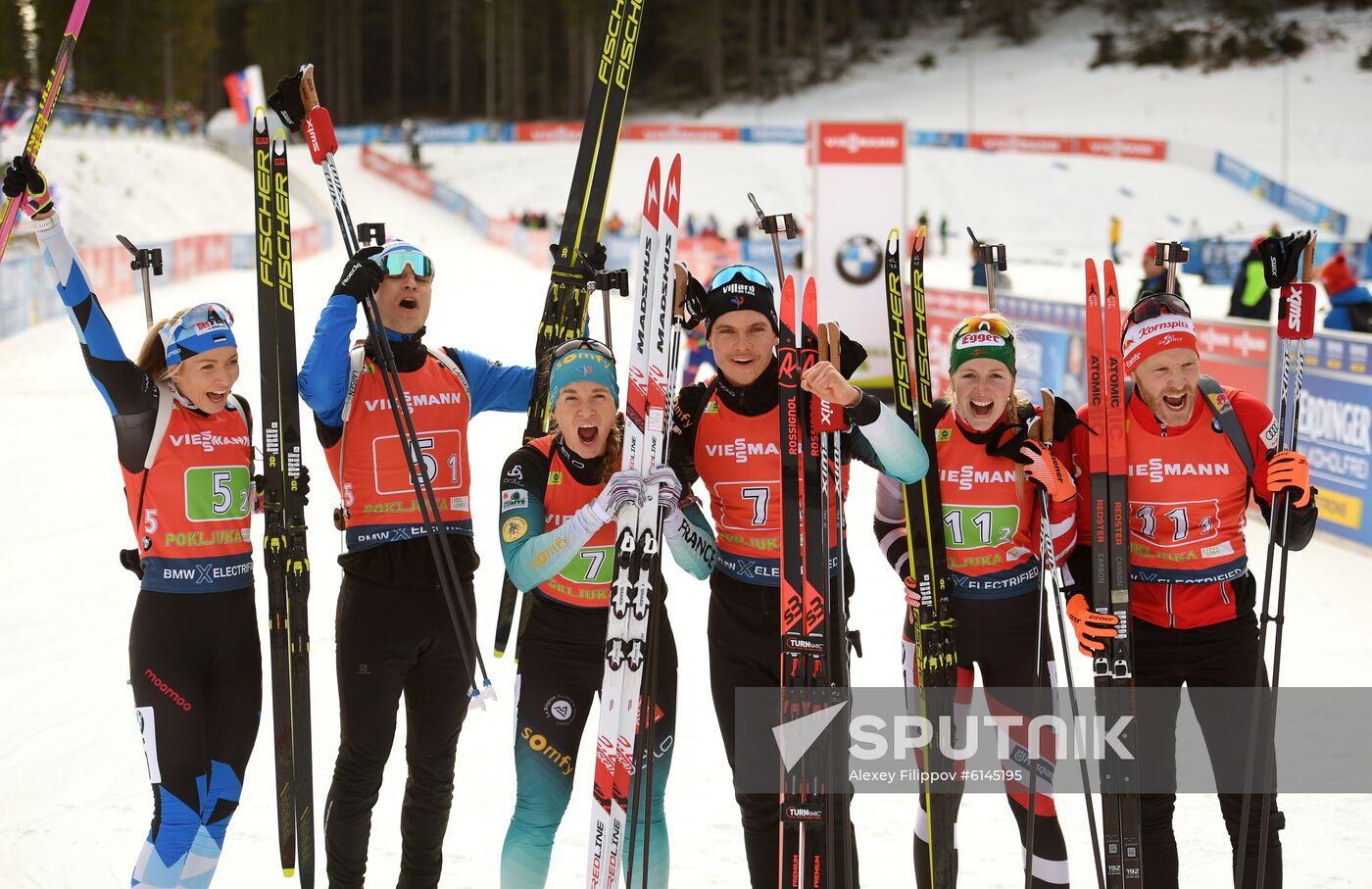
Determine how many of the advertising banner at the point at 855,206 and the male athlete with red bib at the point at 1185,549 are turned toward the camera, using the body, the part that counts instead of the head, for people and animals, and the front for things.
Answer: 2

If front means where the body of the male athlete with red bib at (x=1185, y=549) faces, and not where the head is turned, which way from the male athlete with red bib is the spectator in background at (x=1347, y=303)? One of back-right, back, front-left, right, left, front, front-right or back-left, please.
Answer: back

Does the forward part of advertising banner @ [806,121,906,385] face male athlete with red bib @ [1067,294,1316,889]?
yes

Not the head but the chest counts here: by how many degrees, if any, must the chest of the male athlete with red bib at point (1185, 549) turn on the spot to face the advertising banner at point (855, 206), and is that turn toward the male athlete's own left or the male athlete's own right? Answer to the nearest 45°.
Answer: approximately 180°

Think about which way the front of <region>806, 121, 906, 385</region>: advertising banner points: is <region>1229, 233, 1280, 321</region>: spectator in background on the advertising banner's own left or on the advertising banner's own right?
on the advertising banner's own left

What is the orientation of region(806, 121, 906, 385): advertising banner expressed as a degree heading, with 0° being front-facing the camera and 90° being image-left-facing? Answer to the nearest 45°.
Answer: approximately 0°

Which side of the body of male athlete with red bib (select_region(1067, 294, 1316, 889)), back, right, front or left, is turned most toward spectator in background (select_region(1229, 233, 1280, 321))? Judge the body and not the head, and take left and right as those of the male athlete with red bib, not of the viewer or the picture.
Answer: back
